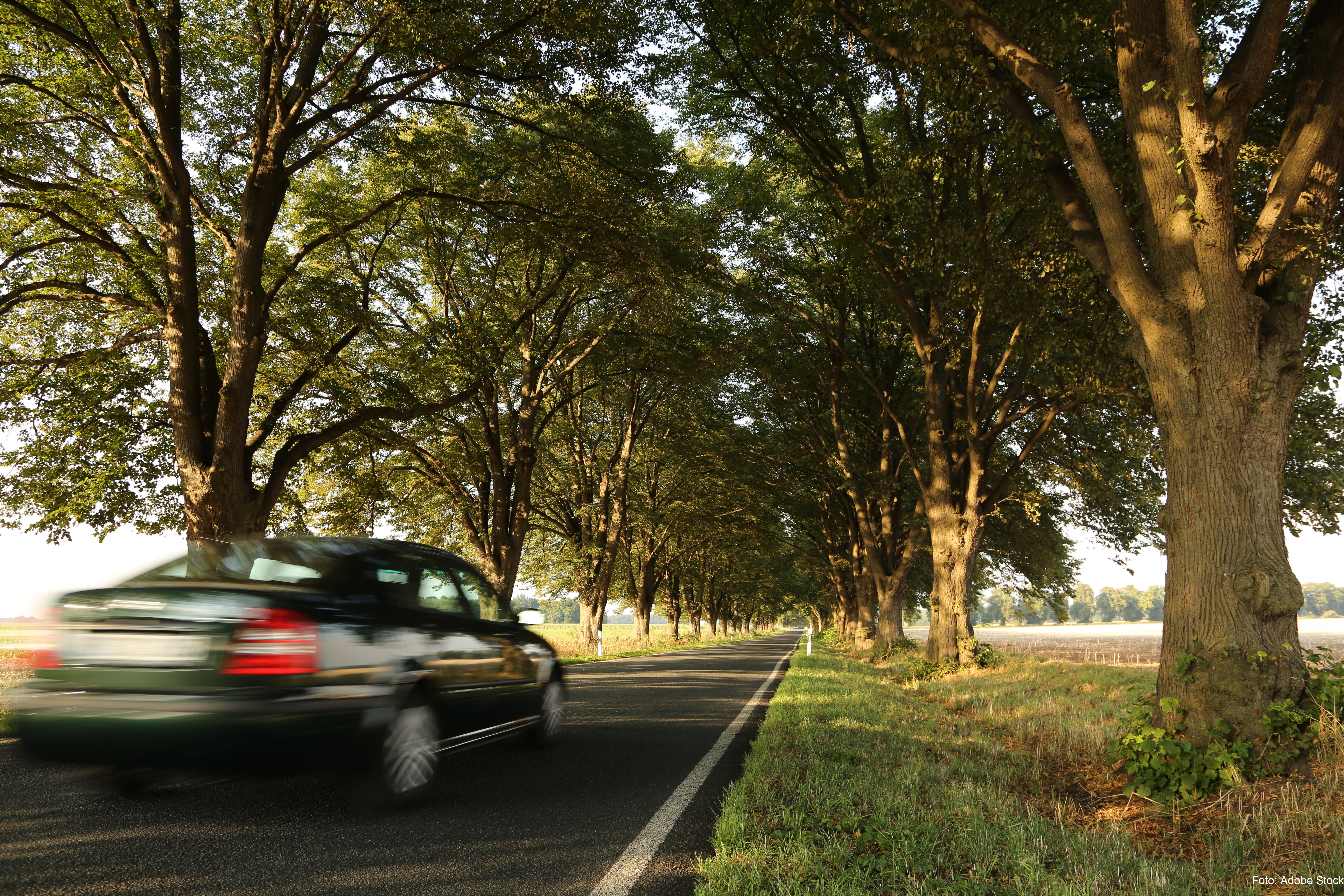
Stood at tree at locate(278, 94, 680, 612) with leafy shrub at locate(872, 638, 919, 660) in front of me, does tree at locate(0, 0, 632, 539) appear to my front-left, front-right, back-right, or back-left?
back-right

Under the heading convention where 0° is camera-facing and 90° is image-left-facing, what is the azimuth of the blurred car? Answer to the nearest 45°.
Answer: approximately 225°

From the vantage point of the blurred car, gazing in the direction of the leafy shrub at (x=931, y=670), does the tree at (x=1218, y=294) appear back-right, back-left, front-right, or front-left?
front-right

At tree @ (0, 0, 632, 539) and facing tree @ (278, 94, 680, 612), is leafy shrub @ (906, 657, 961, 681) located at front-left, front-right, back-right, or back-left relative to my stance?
front-right

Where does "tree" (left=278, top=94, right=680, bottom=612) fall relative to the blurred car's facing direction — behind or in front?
in front

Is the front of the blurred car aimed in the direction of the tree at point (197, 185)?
no

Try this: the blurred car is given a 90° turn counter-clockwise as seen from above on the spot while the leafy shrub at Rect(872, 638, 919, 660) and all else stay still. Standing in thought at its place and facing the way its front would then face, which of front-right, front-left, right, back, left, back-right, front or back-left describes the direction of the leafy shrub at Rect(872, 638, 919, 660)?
right

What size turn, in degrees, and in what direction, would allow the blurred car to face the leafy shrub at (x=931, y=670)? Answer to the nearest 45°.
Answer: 0° — it already faces it

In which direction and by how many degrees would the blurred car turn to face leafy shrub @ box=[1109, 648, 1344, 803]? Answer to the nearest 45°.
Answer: approximately 45° to its right
